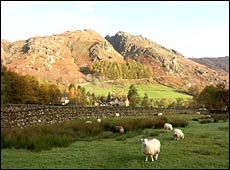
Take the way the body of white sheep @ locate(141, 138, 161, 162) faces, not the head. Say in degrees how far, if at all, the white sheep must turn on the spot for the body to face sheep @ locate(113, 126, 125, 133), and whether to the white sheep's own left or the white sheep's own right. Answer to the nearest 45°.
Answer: approximately 135° to the white sheep's own right

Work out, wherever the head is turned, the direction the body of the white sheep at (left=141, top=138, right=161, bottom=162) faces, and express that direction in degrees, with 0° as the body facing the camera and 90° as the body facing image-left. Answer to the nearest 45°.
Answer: approximately 45°

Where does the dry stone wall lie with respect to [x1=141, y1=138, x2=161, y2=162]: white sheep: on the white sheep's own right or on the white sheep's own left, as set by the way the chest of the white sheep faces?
on the white sheep's own right

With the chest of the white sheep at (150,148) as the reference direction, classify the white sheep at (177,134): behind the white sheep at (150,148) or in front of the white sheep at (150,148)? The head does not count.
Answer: behind

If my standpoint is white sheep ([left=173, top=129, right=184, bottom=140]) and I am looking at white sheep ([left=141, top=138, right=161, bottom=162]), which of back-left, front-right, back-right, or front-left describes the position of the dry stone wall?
back-right

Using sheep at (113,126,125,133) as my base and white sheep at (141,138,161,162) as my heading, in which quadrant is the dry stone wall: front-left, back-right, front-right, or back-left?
back-right
